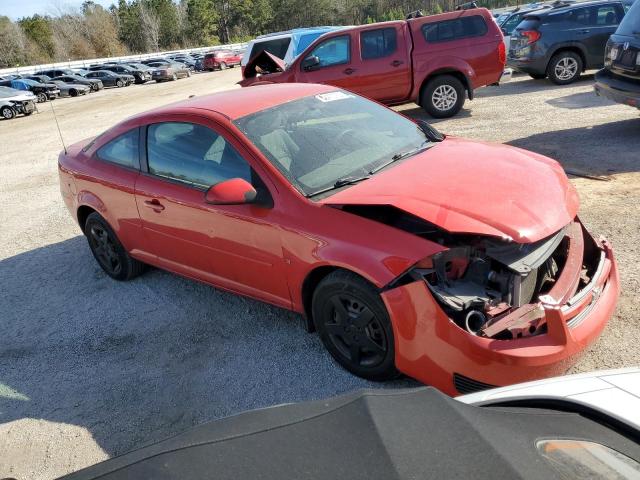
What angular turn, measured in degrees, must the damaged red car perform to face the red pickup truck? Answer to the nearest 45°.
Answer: approximately 135° to its left

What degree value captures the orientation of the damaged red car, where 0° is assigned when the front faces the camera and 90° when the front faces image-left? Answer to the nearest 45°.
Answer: approximately 315°

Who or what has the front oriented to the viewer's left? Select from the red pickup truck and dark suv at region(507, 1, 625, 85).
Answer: the red pickup truck

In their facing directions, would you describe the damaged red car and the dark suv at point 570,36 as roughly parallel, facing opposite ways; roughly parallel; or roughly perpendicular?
roughly perpendicular

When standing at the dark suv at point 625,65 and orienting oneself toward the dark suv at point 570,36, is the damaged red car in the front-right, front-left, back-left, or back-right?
back-left

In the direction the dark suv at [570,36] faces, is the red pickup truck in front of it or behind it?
behind

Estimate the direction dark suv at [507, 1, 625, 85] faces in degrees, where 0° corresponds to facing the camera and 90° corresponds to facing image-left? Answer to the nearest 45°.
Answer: approximately 225°

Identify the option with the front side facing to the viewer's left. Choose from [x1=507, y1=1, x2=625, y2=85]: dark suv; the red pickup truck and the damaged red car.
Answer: the red pickup truck

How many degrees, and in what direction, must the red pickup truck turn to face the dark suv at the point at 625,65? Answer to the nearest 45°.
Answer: approximately 135° to its left

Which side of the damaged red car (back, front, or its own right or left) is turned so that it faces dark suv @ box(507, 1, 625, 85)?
left

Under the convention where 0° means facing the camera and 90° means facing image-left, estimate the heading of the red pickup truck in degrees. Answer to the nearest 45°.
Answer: approximately 90°
